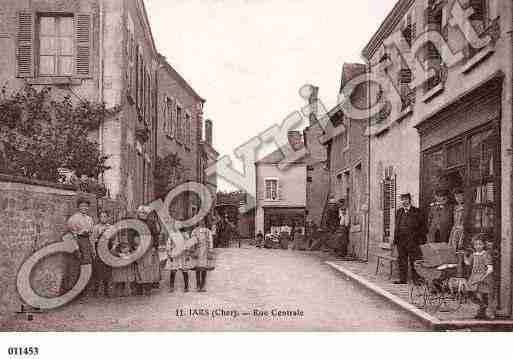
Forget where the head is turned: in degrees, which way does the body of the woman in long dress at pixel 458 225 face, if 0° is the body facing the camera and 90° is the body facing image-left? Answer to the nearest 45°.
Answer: approximately 45°

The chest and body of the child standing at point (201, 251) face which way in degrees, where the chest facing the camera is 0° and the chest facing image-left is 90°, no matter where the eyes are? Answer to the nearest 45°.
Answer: approximately 0°

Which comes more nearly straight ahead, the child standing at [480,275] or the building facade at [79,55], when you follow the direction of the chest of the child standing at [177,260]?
the child standing

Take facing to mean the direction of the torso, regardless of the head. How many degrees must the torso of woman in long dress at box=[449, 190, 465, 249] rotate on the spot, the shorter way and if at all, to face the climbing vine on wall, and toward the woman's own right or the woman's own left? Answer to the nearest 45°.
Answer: approximately 45° to the woman's own right

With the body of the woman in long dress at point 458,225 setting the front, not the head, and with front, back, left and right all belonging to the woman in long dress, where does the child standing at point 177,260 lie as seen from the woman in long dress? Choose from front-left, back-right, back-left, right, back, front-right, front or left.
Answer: front-right

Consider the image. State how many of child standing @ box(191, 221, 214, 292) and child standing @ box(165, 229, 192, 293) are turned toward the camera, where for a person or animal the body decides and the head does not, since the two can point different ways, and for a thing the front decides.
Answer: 2

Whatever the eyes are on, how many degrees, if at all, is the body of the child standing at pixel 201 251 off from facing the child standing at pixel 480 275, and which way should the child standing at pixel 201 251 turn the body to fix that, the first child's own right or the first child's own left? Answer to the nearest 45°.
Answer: approximately 45° to the first child's own left
